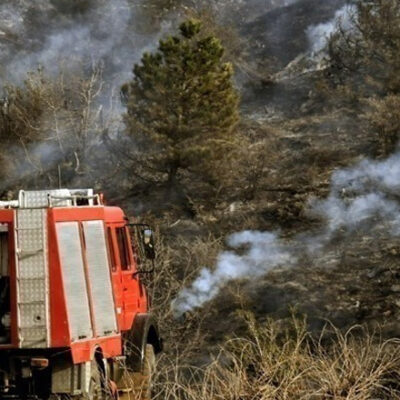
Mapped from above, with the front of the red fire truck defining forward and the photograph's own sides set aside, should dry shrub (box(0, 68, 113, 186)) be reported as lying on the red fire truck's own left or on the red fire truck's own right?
on the red fire truck's own left

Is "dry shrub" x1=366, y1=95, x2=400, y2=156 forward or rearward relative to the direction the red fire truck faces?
forward

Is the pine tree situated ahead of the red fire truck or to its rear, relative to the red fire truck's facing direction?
ahead

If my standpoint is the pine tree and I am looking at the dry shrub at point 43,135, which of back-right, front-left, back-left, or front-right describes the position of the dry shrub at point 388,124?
back-right

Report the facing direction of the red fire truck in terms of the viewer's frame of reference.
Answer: facing away from the viewer and to the right of the viewer
